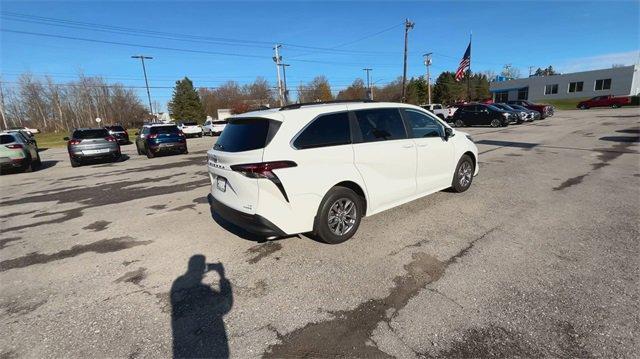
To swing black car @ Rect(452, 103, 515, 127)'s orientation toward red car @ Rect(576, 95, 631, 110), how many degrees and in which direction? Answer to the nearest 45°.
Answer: approximately 90° to its left

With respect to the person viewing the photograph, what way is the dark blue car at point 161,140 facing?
facing away from the viewer and to the left of the viewer

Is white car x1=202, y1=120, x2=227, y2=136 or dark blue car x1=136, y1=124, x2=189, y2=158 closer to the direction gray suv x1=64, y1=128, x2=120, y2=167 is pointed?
the white car

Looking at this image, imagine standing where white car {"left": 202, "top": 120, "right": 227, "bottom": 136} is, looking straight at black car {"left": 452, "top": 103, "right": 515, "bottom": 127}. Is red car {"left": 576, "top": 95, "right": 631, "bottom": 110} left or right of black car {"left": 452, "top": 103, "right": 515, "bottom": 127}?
left

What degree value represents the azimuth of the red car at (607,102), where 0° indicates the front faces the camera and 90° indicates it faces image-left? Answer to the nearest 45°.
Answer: approximately 90°

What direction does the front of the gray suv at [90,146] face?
away from the camera

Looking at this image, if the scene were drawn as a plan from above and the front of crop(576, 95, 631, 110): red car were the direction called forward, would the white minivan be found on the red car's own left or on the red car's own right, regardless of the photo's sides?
on the red car's own left

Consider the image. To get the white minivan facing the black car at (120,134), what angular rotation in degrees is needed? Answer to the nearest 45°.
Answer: approximately 90° to its left

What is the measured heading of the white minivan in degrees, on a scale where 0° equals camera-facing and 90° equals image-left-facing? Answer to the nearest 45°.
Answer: approximately 225°

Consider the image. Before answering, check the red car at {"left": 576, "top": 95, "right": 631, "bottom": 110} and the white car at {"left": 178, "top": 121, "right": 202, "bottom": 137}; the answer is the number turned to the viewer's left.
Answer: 1
